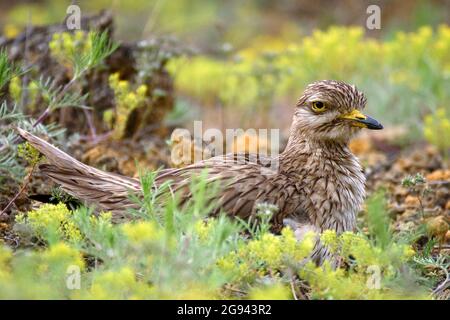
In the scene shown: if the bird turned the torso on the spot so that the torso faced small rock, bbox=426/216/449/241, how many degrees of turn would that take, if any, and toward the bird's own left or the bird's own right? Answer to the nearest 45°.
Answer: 0° — it already faces it

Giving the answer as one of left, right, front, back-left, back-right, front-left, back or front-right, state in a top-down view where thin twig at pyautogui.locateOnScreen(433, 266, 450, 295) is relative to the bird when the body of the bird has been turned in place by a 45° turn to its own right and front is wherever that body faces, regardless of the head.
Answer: front

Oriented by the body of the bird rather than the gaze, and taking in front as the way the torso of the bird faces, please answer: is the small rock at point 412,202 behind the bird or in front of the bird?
in front

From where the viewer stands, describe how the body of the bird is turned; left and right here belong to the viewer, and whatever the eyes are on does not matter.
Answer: facing to the right of the viewer
